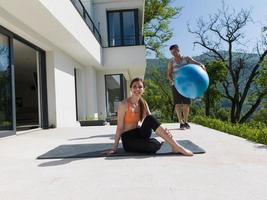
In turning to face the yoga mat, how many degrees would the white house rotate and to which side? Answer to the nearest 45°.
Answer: approximately 45° to its right

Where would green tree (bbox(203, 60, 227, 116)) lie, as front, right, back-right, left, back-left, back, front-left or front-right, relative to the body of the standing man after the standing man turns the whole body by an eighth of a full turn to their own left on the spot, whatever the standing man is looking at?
back-left

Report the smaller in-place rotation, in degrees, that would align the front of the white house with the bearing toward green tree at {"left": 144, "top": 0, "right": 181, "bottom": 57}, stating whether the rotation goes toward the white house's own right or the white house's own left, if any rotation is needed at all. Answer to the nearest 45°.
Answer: approximately 90° to the white house's own left

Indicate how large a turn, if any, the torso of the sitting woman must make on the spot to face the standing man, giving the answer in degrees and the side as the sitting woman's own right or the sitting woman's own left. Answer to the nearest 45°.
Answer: approximately 135° to the sitting woman's own left

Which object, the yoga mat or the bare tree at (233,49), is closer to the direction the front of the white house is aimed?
the yoga mat

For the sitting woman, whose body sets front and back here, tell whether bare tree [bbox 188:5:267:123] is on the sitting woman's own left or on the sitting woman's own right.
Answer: on the sitting woman's own left

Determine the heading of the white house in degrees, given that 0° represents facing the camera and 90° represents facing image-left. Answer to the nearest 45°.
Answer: approximately 315°
